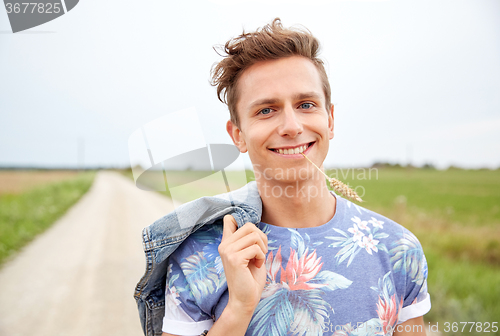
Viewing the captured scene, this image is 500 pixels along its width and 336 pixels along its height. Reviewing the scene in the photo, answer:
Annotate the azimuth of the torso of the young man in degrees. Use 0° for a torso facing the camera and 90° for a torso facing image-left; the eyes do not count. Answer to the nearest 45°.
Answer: approximately 0°

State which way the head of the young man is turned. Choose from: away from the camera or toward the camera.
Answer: toward the camera
